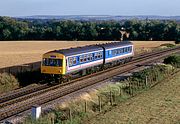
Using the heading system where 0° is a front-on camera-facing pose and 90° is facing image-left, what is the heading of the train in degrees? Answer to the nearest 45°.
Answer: approximately 45°

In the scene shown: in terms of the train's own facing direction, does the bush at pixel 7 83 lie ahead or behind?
ahead
